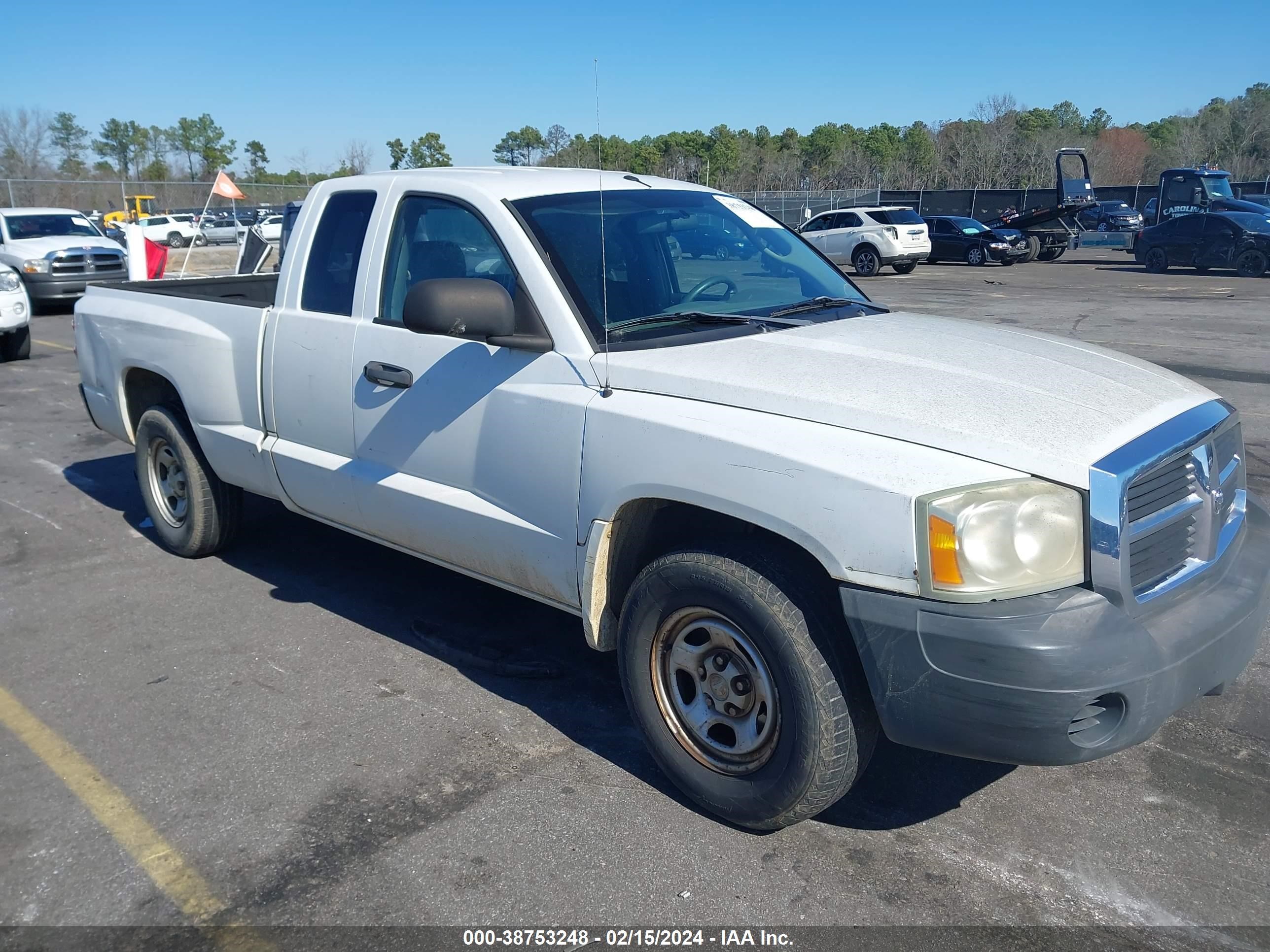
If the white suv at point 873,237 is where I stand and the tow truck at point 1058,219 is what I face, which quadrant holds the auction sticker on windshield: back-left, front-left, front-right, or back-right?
back-right

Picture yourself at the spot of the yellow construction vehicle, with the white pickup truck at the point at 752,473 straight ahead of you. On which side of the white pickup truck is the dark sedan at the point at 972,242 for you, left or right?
left

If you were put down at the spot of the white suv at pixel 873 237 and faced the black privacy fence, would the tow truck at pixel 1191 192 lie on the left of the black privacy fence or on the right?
right

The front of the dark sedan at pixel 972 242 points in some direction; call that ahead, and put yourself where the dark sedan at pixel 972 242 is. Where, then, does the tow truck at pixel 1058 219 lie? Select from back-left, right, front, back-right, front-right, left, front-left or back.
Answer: left

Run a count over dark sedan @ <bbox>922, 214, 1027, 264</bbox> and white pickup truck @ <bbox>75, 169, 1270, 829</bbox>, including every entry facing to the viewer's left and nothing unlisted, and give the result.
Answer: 0

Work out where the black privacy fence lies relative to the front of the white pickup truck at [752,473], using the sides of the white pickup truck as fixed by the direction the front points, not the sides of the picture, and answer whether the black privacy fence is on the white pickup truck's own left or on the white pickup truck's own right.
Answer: on the white pickup truck's own left

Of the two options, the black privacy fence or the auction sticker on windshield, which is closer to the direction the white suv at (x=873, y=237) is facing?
the black privacy fence

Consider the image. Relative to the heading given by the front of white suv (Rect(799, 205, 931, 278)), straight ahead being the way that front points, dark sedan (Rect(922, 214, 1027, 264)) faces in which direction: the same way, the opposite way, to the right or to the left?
the opposite way

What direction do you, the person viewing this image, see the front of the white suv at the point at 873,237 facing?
facing away from the viewer and to the left of the viewer

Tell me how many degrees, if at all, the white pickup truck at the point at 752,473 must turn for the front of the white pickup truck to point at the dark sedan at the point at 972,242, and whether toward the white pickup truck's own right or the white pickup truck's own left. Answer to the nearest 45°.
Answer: approximately 135° to the white pickup truck's own left

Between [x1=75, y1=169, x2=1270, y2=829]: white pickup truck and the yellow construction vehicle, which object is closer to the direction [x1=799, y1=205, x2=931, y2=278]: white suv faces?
the yellow construction vehicle

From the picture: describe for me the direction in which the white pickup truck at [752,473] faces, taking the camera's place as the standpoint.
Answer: facing the viewer and to the right of the viewer
